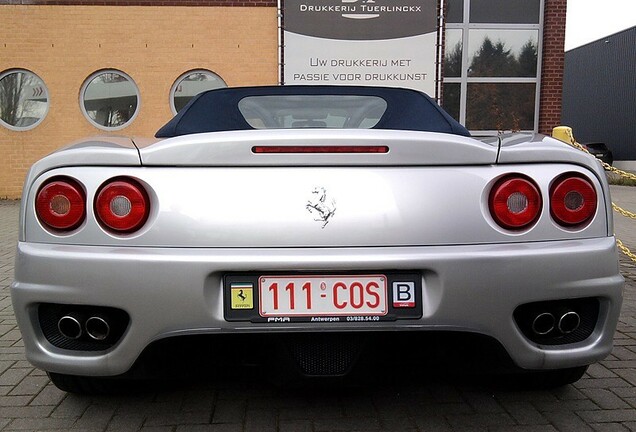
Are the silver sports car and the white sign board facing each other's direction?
yes

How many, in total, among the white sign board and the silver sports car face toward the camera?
1

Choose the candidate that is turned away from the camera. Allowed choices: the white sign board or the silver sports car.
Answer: the silver sports car

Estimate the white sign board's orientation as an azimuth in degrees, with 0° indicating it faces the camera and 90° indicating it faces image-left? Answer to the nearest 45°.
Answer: approximately 0°

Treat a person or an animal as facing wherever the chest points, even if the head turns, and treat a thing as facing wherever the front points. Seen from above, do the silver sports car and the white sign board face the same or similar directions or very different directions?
very different directions

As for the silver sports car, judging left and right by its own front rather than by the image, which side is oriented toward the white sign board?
front

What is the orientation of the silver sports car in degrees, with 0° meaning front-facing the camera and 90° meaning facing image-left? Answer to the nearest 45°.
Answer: approximately 180°

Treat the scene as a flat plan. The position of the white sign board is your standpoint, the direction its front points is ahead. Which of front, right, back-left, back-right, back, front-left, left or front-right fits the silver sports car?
front
